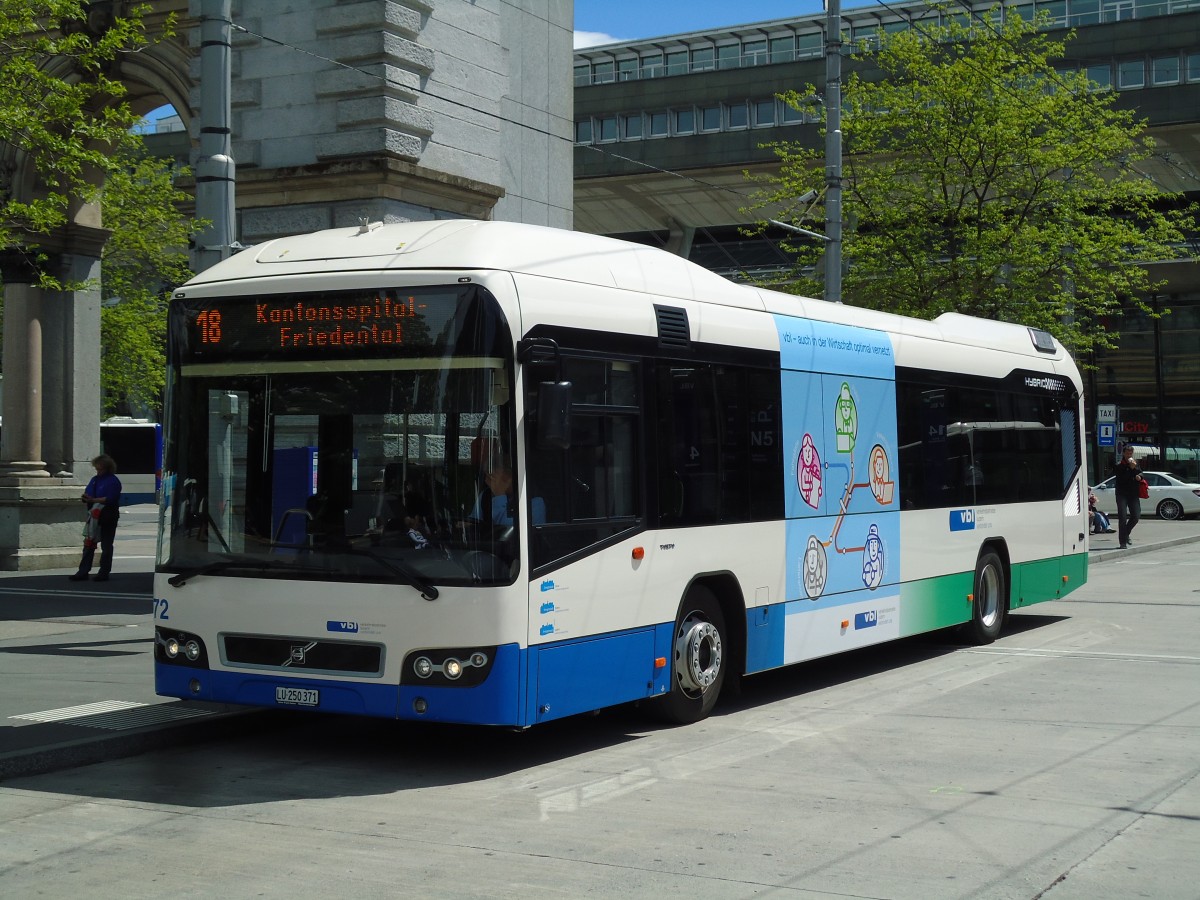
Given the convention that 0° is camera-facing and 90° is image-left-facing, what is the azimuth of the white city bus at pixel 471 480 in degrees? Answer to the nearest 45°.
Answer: approximately 45°

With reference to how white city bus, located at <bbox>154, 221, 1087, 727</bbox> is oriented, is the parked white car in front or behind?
behind

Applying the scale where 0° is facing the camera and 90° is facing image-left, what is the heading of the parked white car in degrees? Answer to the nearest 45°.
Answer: approximately 90°

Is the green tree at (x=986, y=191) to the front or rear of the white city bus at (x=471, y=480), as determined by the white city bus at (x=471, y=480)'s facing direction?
to the rear

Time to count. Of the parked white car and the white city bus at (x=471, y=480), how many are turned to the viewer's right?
0
